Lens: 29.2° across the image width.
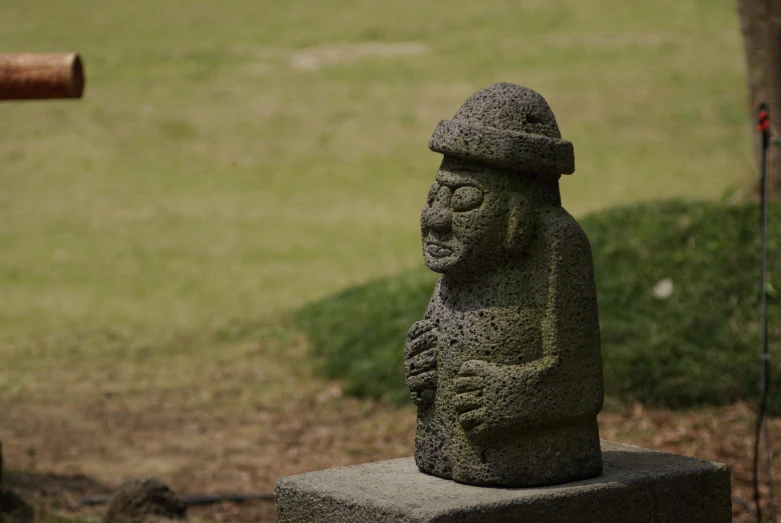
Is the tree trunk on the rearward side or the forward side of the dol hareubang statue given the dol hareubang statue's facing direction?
on the rearward side

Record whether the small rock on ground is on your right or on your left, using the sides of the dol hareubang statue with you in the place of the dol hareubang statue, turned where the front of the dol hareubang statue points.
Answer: on your right

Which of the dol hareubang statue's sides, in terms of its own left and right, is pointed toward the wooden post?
right
